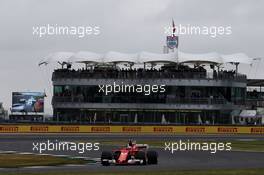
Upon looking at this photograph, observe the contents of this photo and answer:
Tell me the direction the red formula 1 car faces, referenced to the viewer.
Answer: facing the viewer and to the left of the viewer
